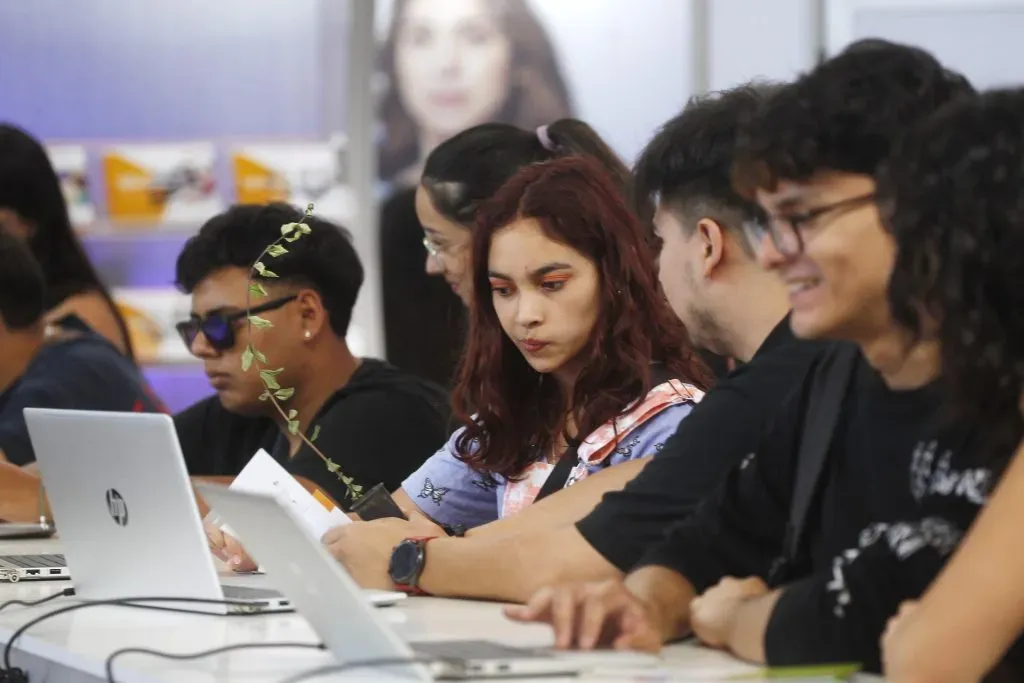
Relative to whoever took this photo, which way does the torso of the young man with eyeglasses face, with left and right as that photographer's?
facing the viewer and to the left of the viewer

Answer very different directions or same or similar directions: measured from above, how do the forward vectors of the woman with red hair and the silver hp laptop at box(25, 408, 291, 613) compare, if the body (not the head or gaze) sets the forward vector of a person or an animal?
very different directions

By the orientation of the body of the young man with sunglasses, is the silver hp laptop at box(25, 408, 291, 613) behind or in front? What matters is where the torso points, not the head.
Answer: in front

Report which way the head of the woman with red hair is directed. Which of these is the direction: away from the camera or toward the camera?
toward the camera

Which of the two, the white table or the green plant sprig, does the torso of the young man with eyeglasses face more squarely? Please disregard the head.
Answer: the white table

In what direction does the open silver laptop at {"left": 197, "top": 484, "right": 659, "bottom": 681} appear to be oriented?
to the viewer's right

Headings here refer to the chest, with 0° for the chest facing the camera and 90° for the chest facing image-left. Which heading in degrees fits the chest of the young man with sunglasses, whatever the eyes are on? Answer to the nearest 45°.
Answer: approximately 45°

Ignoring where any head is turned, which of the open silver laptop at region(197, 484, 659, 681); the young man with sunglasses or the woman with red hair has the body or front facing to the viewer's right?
the open silver laptop

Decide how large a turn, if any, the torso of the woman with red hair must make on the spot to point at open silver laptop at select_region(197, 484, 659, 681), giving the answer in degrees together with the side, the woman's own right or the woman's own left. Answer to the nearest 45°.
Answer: approximately 45° to the woman's own left

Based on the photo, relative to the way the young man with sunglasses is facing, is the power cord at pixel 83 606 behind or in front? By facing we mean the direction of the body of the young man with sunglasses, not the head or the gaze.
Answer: in front

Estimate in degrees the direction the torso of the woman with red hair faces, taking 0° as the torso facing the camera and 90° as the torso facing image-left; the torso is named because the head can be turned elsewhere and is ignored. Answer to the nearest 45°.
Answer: approximately 45°

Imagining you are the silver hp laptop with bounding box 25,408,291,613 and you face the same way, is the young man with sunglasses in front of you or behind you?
in front

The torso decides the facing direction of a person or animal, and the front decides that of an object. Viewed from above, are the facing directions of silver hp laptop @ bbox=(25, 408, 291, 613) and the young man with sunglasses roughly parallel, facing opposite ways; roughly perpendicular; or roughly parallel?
roughly parallel, facing opposite ways
